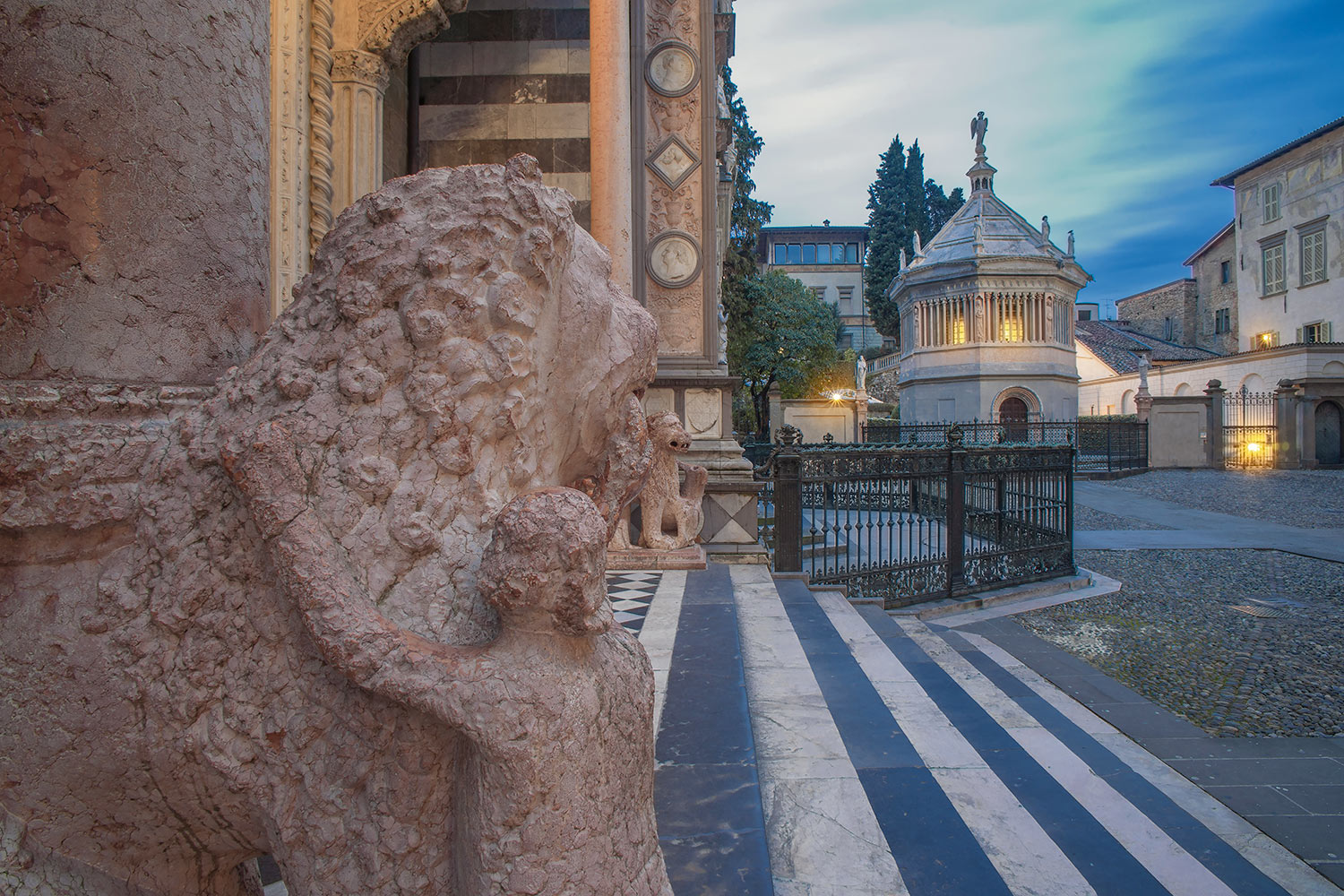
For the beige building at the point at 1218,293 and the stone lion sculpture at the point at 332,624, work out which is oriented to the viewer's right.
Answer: the stone lion sculpture

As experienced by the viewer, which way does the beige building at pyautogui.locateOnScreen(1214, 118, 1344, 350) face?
facing the viewer and to the left of the viewer

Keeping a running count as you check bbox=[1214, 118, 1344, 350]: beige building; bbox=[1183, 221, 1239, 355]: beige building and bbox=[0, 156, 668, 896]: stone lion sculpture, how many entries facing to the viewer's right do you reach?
1

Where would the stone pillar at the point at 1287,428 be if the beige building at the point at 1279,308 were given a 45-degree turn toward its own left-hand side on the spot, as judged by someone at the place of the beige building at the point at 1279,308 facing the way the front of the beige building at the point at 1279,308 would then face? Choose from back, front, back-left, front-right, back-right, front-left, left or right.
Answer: front

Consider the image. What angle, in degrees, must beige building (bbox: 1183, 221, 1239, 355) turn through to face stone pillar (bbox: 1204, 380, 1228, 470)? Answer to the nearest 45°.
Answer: approximately 45° to its left

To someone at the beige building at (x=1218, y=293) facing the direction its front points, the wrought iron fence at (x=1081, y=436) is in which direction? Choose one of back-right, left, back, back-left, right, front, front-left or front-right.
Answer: front-left

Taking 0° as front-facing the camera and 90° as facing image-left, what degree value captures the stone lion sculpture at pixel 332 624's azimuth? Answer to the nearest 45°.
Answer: approximately 270°

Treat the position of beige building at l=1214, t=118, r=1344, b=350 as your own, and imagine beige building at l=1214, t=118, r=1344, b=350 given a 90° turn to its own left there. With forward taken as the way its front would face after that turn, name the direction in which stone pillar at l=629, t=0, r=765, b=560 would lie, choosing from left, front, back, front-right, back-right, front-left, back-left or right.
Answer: front-right

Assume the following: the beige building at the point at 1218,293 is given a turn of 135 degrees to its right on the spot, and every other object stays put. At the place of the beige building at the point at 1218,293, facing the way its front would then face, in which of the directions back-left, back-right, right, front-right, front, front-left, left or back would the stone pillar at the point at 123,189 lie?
back

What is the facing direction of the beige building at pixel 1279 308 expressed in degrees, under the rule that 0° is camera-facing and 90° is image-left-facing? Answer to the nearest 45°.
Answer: approximately 45°

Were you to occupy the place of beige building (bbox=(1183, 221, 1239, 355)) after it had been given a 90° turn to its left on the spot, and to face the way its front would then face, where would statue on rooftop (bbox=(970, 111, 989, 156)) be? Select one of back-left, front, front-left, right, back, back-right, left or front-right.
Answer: right

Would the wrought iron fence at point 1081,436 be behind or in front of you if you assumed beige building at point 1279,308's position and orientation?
in front
